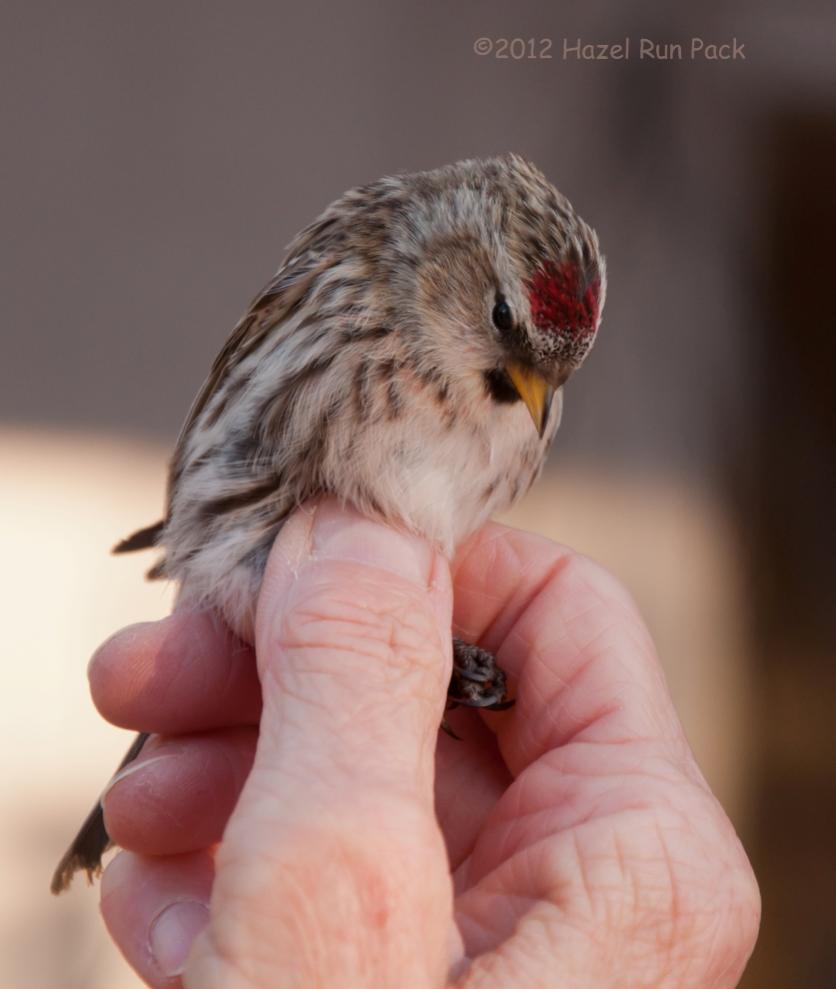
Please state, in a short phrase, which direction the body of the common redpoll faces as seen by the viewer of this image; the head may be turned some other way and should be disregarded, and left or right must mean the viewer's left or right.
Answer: facing the viewer and to the right of the viewer
